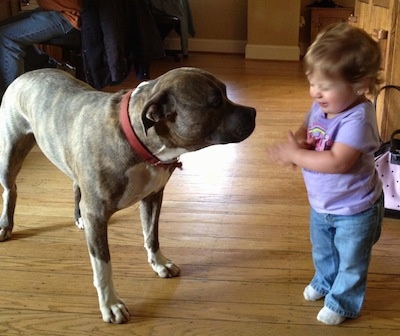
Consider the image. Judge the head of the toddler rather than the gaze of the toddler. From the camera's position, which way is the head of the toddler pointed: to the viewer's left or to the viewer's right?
to the viewer's left

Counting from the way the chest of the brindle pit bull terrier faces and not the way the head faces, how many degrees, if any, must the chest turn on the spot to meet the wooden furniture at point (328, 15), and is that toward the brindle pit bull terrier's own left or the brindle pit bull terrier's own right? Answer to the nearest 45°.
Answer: approximately 90° to the brindle pit bull terrier's own left

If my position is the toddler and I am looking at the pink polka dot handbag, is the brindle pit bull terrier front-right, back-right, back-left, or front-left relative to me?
back-left

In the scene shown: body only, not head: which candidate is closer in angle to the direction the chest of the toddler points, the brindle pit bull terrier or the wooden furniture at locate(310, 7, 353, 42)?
the brindle pit bull terrier

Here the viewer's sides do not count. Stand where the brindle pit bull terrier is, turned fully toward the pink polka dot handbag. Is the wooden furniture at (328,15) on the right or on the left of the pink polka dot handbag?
left

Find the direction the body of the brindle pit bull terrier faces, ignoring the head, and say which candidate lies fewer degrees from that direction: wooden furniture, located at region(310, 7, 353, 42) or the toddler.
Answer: the toddler

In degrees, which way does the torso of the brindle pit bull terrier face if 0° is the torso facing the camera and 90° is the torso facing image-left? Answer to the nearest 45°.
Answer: approximately 315°

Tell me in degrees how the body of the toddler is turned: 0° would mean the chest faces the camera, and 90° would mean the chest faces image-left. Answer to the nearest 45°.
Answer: approximately 45°

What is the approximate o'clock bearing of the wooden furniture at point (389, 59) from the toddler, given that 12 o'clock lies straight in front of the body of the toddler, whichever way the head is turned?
The wooden furniture is roughly at 5 o'clock from the toddler.

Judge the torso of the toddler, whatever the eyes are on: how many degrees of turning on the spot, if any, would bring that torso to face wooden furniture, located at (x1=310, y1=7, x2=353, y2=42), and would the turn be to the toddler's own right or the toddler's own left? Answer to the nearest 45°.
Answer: approximately 135° to the toddler's own right
